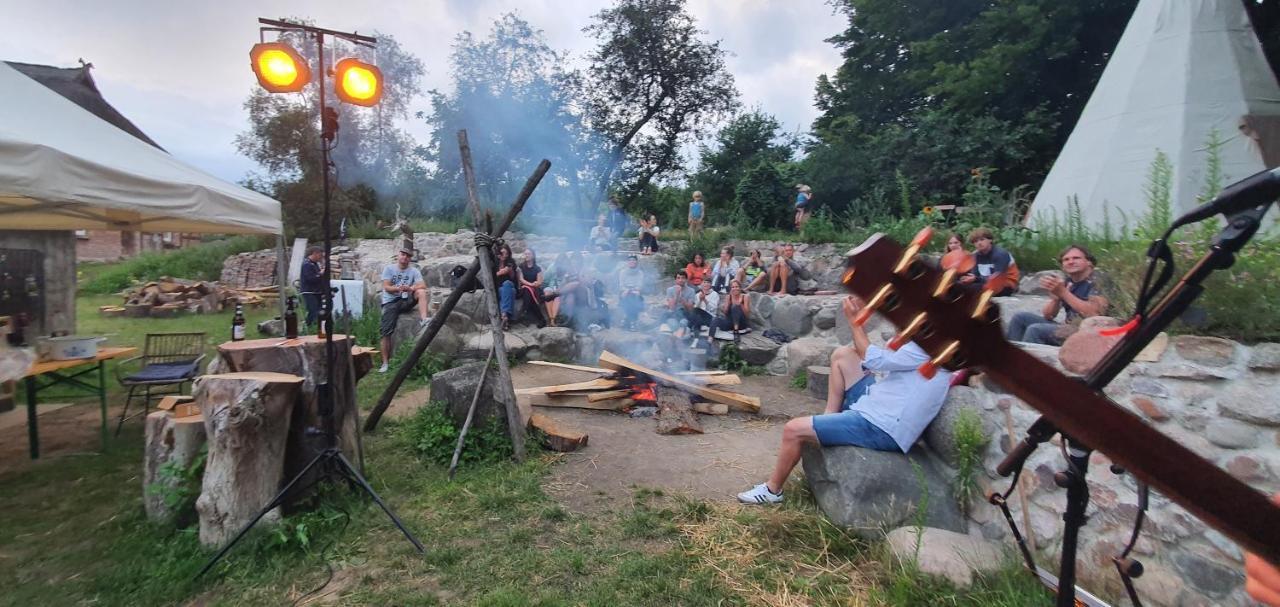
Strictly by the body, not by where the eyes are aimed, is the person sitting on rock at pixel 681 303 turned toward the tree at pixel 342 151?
no

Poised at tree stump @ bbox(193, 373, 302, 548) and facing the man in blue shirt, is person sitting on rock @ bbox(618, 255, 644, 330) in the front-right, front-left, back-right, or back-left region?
front-left

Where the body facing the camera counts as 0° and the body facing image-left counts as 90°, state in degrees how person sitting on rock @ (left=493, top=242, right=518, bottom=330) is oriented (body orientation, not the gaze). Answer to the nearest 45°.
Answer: approximately 0°

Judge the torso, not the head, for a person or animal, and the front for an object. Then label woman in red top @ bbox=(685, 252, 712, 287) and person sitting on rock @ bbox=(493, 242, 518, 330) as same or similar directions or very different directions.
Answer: same or similar directions

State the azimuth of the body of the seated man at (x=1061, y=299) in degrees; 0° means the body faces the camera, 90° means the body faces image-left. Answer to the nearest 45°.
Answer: approximately 45°

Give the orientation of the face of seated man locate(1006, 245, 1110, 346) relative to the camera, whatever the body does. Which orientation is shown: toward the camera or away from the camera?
toward the camera

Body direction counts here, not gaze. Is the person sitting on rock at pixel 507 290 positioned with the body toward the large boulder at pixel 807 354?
no

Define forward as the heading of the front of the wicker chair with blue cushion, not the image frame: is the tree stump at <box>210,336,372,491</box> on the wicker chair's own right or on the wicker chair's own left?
on the wicker chair's own left

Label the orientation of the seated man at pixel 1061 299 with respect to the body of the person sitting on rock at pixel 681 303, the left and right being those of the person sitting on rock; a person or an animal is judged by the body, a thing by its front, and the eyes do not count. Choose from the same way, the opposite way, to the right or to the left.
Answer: to the right

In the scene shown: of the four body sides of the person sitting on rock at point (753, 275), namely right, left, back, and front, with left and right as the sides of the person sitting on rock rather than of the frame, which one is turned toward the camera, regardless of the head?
front

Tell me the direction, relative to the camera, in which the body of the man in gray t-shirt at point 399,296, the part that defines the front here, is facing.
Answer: toward the camera

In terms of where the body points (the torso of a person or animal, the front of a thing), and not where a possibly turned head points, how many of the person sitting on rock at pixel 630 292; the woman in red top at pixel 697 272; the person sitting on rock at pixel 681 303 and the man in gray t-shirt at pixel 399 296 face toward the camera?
4

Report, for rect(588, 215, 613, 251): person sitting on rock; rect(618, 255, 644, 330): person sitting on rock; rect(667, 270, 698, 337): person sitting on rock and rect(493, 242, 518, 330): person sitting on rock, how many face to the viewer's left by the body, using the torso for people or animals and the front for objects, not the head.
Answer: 0

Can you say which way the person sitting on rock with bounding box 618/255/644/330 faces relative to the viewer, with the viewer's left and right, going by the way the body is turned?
facing the viewer

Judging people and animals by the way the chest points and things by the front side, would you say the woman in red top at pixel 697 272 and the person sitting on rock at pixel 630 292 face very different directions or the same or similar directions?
same or similar directions

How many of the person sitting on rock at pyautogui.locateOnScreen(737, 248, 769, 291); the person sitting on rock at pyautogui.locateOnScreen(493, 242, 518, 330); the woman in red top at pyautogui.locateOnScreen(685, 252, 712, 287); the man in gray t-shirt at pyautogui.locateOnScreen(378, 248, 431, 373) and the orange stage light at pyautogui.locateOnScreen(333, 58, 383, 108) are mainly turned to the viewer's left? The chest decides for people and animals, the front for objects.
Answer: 0
